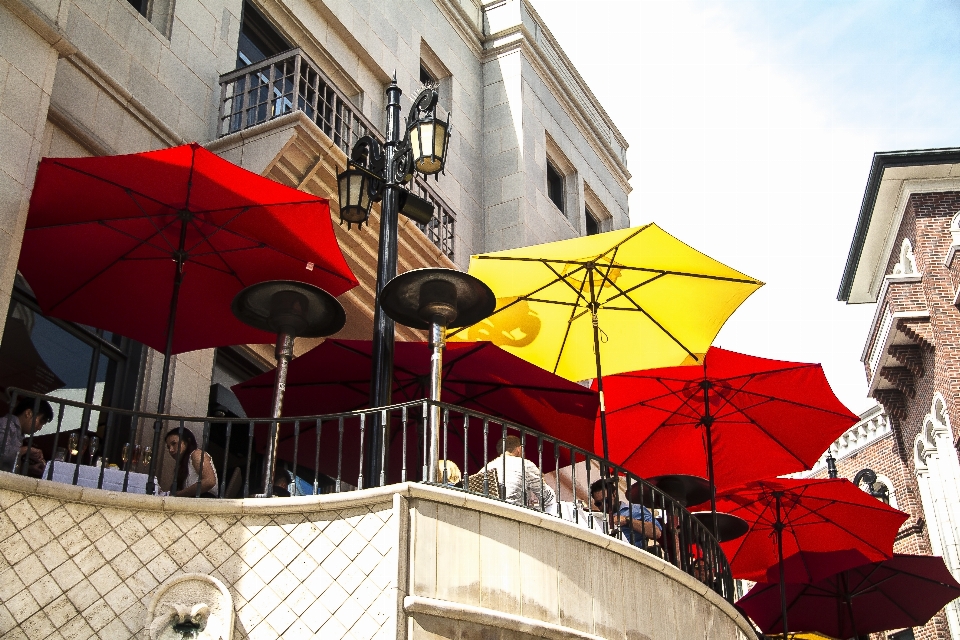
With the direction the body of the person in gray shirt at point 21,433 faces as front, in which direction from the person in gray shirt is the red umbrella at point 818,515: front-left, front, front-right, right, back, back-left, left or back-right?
front

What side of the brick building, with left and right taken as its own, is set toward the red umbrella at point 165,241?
front

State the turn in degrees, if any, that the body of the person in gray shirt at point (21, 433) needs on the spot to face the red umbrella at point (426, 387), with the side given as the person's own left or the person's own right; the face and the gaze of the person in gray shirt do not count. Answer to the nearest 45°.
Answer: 0° — they already face it

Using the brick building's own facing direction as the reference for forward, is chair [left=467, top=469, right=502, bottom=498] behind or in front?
in front

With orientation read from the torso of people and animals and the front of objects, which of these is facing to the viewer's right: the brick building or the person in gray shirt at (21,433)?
the person in gray shirt

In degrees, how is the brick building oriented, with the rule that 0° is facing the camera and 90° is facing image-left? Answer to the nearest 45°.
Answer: approximately 45°

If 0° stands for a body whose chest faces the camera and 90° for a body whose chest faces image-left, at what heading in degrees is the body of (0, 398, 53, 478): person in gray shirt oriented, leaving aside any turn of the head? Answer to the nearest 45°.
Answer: approximately 270°

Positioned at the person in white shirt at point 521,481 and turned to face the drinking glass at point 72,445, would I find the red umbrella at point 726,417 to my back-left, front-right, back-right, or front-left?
back-right

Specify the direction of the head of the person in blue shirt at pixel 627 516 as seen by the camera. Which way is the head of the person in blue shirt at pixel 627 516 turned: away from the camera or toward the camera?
toward the camera

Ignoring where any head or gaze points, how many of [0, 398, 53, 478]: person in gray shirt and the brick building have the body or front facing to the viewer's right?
1

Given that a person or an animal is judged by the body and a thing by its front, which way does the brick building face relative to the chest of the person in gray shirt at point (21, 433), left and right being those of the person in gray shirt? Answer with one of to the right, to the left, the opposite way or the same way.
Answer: the opposite way

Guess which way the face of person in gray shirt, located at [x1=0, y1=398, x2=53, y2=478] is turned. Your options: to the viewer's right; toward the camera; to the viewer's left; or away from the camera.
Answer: to the viewer's right

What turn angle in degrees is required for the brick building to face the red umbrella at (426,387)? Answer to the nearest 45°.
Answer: approximately 45° to its left
